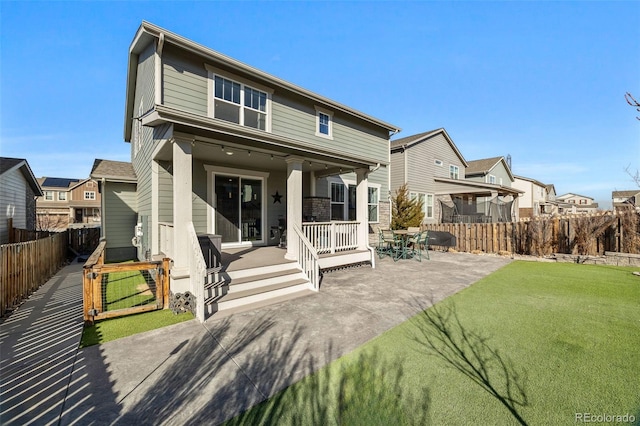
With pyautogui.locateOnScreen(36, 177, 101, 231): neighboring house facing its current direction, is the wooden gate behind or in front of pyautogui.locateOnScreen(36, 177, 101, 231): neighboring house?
in front

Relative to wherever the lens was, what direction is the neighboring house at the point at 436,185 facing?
facing away from the viewer and to the left of the viewer

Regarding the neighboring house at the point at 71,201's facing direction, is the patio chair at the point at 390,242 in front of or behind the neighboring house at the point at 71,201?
in front

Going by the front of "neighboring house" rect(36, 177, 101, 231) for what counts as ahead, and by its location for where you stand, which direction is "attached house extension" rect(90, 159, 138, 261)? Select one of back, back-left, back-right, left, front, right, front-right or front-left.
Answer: front

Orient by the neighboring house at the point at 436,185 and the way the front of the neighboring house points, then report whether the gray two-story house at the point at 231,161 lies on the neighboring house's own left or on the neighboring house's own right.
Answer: on the neighboring house's own left

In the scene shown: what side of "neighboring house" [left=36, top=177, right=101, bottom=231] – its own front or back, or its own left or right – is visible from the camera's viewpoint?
front

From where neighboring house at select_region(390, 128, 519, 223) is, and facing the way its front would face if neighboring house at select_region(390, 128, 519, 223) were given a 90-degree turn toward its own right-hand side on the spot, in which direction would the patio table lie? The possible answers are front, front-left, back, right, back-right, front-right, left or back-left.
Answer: back-right

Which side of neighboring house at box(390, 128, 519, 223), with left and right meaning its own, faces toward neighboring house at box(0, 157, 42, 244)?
left

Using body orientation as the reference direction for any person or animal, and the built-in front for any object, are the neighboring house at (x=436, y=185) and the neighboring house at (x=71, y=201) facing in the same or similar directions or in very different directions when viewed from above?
very different directions

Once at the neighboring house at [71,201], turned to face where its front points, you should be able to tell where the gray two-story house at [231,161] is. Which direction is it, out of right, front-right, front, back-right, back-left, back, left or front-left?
front

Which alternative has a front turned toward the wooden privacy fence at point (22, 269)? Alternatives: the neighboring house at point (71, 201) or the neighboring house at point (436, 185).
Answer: the neighboring house at point (71, 201)

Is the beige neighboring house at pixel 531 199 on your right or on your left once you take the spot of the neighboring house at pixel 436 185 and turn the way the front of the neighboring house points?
on your right

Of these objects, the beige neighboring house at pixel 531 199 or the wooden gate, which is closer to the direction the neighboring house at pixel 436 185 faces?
the beige neighboring house

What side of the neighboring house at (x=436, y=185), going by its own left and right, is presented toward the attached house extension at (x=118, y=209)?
left

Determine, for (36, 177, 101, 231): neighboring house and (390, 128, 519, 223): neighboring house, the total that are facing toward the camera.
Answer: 1
